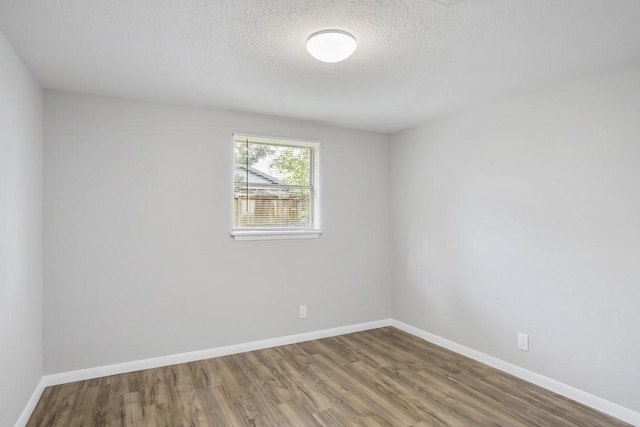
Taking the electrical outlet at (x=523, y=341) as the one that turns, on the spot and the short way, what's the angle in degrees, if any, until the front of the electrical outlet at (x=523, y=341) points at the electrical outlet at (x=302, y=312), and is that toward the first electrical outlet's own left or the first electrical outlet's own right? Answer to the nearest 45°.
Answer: approximately 45° to the first electrical outlet's own right

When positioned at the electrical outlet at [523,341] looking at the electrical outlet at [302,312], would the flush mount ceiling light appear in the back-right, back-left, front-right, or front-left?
front-left

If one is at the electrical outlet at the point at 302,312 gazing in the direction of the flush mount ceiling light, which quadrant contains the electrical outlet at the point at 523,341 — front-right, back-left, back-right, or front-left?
front-left

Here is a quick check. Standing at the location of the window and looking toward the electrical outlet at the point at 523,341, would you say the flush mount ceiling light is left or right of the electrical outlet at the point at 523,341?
right

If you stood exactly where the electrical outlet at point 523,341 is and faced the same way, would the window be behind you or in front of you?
in front

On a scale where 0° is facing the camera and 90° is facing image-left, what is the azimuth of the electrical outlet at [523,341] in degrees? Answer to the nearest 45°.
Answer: approximately 45°
